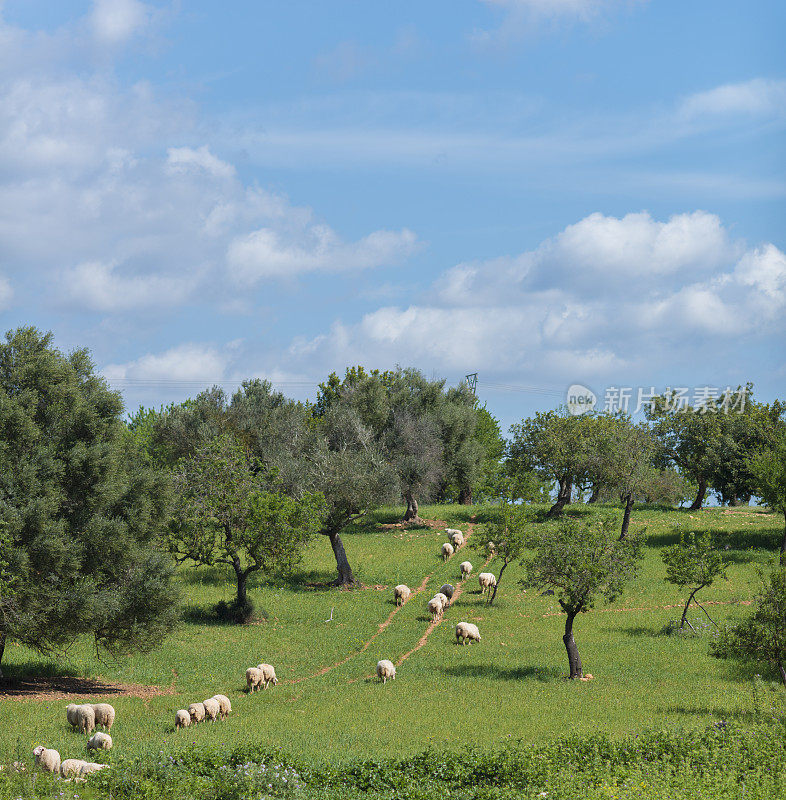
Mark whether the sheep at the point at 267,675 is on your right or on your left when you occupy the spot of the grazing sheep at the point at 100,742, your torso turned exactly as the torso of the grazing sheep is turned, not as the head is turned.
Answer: on your right

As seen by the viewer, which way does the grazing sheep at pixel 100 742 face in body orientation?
to the viewer's left

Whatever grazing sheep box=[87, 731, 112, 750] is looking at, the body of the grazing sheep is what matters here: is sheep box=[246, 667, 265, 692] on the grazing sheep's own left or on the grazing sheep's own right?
on the grazing sheep's own right

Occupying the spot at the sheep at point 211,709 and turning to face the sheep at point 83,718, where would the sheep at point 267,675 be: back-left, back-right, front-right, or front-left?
back-right

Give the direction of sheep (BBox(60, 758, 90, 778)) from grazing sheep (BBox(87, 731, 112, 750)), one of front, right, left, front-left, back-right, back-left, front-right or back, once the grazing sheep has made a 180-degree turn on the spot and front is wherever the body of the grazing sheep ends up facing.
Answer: right

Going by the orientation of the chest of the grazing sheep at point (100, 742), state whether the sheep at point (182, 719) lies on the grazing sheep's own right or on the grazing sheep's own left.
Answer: on the grazing sheep's own right
